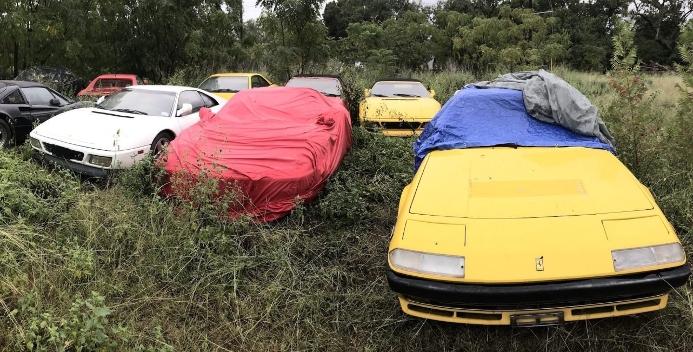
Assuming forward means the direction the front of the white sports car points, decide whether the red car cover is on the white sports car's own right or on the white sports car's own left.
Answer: on the white sports car's own left

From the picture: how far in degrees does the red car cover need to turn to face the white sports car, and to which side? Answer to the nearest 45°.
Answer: approximately 90° to its right

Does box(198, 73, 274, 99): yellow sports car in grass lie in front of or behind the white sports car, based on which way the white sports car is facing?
behind

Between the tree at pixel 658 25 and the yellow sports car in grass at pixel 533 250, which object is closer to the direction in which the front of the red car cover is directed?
the yellow sports car in grass

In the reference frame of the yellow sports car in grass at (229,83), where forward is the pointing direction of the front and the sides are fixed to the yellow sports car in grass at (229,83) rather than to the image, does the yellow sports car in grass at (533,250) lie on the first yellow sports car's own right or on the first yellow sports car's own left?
on the first yellow sports car's own left

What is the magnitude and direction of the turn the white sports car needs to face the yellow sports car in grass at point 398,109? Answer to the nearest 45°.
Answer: approximately 135° to its left

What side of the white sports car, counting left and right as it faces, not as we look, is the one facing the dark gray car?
right

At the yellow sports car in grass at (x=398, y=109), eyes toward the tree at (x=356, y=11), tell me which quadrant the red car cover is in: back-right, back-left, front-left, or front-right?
back-left

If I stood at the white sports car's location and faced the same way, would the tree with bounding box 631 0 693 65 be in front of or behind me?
behind

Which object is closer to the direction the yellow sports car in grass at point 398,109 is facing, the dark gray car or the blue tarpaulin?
the blue tarpaulin

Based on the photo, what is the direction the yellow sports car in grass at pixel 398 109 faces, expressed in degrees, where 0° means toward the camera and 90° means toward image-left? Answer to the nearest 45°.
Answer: approximately 0°
